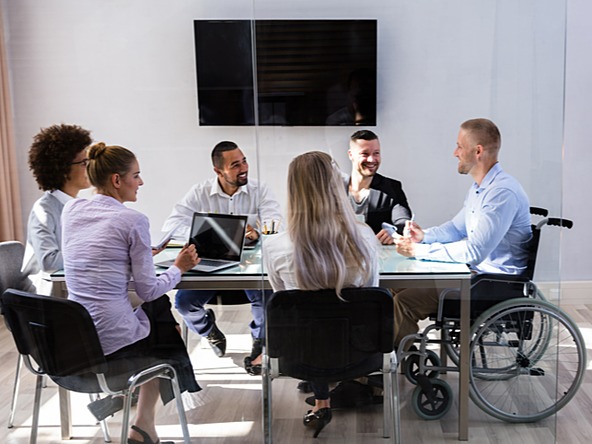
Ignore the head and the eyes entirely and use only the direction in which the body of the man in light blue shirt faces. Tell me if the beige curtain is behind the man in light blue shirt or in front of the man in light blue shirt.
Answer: in front

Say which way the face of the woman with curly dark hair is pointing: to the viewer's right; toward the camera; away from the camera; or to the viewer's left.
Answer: to the viewer's right

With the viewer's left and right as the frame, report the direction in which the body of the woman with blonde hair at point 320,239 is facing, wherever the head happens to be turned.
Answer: facing away from the viewer

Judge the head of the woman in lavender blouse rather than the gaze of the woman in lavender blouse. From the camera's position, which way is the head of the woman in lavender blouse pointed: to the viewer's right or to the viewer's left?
to the viewer's right

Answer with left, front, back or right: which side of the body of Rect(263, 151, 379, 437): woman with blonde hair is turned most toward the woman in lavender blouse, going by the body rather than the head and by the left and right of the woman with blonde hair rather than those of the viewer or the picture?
left

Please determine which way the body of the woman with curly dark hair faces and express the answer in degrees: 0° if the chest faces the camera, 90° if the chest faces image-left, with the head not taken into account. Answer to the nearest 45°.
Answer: approximately 270°

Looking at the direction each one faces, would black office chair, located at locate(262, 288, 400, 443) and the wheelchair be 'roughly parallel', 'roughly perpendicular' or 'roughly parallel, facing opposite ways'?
roughly perpendicular

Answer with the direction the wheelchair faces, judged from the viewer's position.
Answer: facing to the left of the viewer

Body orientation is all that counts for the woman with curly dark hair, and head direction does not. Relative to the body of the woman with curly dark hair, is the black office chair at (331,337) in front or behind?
in front

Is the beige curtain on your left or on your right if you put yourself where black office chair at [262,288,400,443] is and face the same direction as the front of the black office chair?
on your left

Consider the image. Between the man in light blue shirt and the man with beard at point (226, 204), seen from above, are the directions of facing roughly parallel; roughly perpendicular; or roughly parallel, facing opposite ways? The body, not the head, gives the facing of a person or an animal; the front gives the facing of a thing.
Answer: roughly perpendicular

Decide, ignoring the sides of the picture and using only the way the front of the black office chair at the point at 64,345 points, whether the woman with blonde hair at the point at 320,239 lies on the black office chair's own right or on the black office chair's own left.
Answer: on the black office chair's own right

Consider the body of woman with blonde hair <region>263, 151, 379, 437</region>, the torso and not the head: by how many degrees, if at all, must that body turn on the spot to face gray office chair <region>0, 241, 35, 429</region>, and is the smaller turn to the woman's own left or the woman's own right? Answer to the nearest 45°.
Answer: approximately 90° to the woman's own left

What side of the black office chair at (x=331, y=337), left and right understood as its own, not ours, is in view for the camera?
back

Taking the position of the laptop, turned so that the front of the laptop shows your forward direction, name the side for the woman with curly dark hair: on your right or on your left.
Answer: on your right
